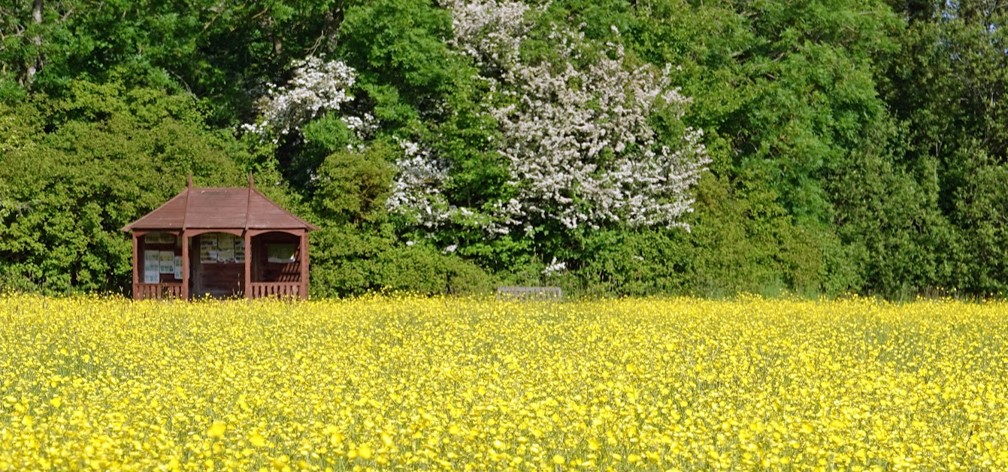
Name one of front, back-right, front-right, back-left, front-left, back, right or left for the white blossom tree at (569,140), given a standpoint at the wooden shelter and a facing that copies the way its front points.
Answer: left

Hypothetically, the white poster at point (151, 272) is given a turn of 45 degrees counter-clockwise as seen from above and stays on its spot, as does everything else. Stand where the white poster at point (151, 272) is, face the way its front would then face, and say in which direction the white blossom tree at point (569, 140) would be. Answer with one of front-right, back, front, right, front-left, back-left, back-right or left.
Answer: front-left

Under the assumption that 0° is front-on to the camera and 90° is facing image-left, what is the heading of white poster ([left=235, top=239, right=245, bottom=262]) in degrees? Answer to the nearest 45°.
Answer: approximately 0°

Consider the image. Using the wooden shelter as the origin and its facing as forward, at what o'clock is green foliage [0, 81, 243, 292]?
The green foliage is roughly at 4 o'clock from the wooden shelter.

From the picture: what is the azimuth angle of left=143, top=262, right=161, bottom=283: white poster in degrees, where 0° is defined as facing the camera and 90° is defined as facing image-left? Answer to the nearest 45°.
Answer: approximately 0°

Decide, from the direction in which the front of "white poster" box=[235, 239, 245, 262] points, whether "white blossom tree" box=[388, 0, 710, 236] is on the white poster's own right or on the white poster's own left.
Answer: on the white poster's own left

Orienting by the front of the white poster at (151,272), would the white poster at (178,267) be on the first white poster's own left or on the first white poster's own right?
on the first white poster's own left
